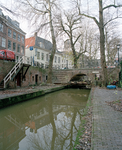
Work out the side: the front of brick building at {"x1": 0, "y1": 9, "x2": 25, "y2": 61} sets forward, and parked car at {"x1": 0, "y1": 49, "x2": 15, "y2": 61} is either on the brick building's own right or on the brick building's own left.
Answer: on the brick building's own right

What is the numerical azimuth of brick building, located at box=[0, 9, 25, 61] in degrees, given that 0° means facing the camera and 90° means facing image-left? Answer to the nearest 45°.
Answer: approximately 315°

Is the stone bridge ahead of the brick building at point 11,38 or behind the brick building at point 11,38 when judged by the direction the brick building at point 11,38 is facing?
ahead

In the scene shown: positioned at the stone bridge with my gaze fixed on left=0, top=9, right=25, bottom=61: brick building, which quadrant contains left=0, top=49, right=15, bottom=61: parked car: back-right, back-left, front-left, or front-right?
front-left
